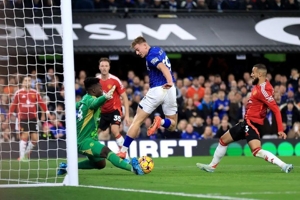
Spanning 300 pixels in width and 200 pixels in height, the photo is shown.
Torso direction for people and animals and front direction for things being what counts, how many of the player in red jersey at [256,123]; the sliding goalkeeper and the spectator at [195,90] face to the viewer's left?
1

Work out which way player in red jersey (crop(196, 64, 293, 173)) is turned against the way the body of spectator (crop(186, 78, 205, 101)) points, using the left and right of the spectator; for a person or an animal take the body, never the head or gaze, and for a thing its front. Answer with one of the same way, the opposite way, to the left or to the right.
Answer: to the right

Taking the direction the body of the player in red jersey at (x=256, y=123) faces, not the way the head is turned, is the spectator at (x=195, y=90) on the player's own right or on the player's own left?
on the player's own right

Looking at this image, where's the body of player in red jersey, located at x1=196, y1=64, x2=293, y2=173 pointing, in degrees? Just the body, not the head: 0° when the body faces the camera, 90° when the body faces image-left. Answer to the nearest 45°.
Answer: approximately 90°

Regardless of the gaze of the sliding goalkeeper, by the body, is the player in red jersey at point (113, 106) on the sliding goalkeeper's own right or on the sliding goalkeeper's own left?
on the sliding goalkeeper's own left

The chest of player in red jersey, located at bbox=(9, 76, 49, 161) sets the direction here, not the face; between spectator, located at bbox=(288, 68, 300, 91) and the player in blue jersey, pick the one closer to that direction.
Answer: the player in blue jersey

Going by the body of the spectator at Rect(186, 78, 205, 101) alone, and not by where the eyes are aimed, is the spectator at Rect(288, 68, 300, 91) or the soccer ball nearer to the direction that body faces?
the soccer ball

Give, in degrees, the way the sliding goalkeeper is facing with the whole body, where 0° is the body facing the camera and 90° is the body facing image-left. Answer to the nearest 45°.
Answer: approximately 270°

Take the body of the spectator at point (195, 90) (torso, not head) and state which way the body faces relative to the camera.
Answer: toward the camera

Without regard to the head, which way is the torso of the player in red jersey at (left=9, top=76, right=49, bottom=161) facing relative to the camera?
toward the camera

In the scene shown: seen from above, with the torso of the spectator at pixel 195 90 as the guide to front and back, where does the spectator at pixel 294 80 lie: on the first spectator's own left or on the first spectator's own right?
on the first spectator's own left

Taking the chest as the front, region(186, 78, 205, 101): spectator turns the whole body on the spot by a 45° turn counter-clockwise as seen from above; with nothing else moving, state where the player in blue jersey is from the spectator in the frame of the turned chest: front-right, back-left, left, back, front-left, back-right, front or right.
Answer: front-right

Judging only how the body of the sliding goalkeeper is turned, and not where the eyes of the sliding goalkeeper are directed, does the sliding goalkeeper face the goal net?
no

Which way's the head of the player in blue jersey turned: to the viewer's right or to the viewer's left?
to the viewer's left

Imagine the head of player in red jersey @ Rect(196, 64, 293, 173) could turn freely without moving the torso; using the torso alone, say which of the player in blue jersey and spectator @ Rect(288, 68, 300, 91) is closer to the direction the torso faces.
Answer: the player in blue jersey
